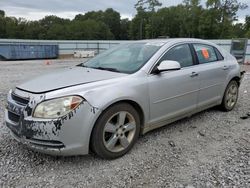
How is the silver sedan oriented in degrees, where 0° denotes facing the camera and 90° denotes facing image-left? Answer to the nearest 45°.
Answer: approximately 45°

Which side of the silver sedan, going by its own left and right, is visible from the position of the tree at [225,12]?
back
